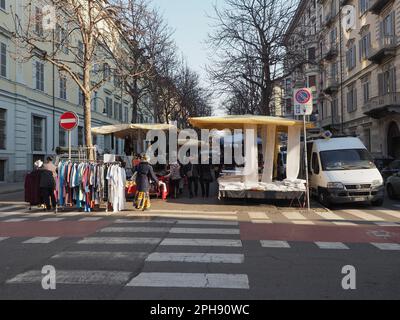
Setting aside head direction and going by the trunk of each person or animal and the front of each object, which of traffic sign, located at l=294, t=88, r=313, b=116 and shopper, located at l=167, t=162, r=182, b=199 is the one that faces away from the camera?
the shopper

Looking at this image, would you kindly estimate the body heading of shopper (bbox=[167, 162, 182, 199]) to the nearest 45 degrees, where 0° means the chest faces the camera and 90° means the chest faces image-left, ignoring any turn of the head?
approximately 180°

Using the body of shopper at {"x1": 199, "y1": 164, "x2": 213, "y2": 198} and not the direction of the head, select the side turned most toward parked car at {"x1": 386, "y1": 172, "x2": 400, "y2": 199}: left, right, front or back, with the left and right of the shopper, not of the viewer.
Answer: right

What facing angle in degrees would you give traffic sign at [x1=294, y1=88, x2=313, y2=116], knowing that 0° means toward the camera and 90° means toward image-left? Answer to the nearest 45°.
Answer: approximately 0°

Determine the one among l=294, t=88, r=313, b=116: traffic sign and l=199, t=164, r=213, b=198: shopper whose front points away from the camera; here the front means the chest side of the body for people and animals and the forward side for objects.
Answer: the shopper

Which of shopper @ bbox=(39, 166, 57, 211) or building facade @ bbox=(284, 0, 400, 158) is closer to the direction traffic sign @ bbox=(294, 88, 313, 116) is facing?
the shopper

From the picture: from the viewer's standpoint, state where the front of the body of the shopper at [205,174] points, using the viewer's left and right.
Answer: facing away from the viewer
